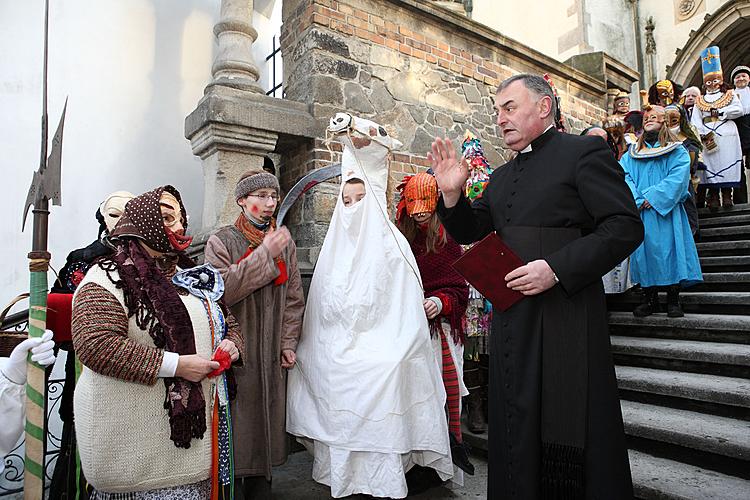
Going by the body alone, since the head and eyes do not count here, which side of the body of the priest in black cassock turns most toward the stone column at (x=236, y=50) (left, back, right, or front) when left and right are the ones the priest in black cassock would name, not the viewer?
right

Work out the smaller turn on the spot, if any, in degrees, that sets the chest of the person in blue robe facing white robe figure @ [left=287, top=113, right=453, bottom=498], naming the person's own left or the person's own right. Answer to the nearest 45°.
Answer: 0° — they already face it

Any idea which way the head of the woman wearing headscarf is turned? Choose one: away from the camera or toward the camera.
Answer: toward the camera

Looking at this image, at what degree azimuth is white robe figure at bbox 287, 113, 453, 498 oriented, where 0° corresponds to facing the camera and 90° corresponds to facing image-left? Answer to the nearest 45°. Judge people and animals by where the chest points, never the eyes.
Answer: approximately 45°

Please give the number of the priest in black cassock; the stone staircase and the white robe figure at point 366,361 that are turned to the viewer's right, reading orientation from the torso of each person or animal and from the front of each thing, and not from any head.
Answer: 0

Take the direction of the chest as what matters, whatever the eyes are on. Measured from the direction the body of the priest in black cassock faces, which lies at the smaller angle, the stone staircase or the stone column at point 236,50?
the stone column

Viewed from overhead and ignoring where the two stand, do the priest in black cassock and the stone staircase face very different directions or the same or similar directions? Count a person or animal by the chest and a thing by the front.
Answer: same or similar directions

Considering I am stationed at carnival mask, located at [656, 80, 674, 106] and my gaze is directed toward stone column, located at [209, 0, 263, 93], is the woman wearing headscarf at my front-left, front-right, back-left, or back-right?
front-left

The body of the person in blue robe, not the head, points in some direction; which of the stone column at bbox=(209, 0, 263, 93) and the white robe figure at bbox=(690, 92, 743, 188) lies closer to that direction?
the stone column

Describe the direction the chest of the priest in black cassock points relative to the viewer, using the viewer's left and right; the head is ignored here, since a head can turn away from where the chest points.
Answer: facing the viewer and to the left of the viewer

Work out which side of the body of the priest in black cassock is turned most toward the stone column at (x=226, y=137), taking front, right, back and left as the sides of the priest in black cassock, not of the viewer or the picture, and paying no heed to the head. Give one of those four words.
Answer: right

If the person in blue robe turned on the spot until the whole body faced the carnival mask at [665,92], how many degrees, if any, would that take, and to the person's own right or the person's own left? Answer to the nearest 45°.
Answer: approximately 135° to the person's own right

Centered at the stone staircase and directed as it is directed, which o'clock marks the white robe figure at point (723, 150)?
The white robe figure is roughly at 5 o'clock from the stone staircase.
